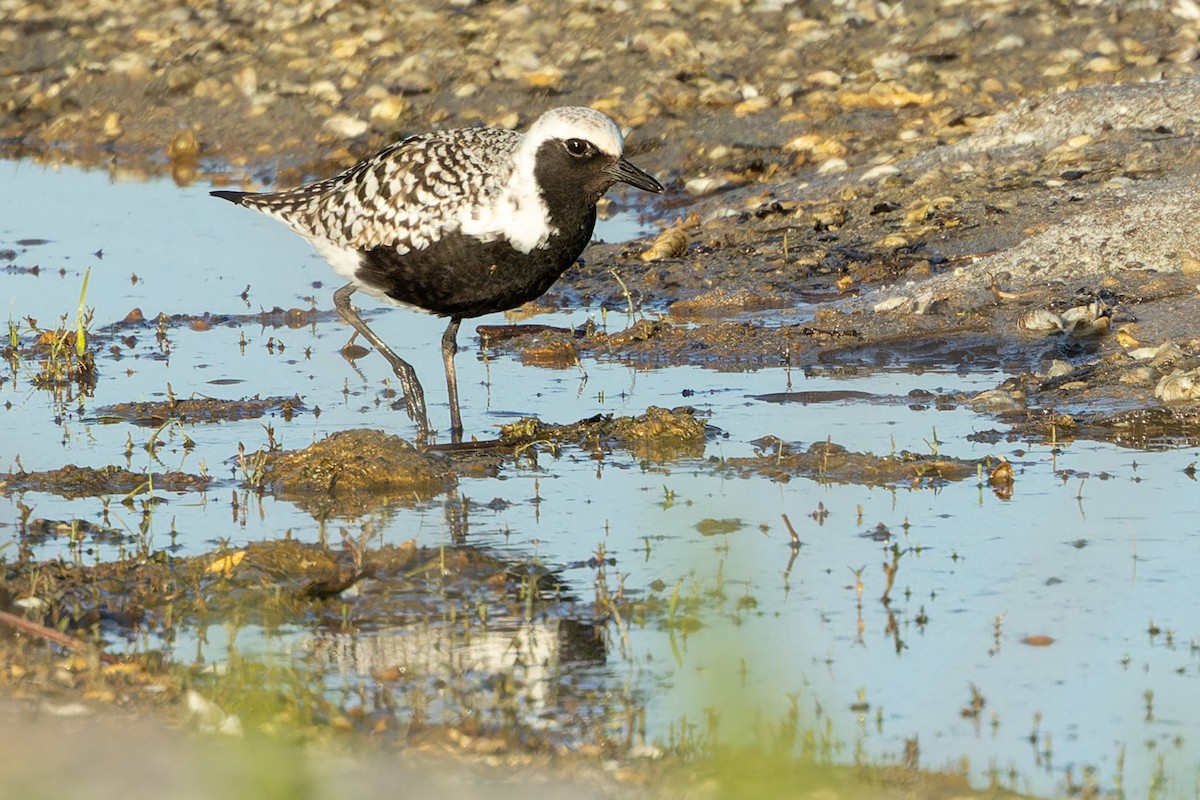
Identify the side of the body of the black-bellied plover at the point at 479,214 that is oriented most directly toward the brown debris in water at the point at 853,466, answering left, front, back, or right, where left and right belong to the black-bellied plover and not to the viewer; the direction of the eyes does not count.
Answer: front

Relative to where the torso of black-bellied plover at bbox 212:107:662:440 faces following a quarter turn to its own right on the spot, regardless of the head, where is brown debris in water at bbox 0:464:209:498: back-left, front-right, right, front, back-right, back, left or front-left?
right

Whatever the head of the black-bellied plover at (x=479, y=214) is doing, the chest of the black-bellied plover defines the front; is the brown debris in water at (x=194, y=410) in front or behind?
behind

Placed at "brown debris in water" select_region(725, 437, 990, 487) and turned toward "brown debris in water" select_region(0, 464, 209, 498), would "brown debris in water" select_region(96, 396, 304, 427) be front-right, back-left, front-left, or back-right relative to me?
front-right

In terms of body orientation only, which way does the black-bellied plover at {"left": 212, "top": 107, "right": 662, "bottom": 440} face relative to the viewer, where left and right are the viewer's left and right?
facing to the right of the viewer

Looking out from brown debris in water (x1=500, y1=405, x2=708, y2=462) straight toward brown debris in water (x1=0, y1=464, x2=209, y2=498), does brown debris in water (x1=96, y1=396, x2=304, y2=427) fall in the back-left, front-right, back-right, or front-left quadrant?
front-right
